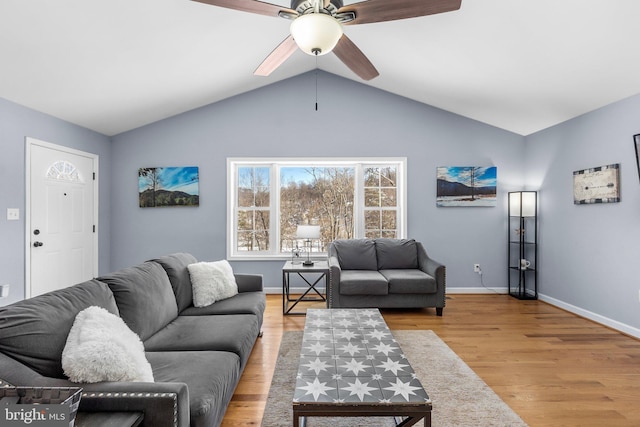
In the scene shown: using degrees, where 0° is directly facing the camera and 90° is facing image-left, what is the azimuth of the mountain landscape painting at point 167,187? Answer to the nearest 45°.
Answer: approximately 0°

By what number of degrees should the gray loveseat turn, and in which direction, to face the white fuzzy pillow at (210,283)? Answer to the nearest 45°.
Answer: approximately 45° to its right

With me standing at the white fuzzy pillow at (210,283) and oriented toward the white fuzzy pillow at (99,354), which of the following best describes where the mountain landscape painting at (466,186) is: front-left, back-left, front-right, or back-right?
back-left

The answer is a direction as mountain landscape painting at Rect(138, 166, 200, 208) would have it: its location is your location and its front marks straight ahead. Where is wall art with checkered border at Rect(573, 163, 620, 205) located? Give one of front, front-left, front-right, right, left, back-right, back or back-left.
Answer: front-left

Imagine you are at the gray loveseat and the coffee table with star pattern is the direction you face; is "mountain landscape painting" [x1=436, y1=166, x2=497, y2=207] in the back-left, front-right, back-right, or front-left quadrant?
back-left

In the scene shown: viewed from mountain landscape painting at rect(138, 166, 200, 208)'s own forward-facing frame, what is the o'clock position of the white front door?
The white front door is roughly at 2 o'clock from the mountain landscape painting.

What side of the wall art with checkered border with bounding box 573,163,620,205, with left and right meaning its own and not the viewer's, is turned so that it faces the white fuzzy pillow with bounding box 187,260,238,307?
front

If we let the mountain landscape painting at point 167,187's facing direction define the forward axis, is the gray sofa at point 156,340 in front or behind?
in front

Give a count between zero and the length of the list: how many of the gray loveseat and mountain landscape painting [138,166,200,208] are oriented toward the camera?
2

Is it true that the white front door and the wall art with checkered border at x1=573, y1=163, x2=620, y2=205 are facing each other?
yes

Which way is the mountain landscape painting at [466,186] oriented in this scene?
toward the camera

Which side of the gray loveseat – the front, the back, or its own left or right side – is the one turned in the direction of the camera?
front

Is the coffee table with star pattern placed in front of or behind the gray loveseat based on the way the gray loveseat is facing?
in front

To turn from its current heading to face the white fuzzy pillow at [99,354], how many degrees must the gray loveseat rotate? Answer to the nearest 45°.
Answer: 0° — it already faces it

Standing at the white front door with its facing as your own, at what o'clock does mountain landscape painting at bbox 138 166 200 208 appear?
The mountain landscape painting is roughly at 10 o'clock from the white front door.

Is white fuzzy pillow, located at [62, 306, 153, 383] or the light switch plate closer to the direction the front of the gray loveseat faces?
the white fuzzy pillow

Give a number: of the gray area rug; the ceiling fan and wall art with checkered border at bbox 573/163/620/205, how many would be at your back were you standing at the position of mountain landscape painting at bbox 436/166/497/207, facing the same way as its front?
0

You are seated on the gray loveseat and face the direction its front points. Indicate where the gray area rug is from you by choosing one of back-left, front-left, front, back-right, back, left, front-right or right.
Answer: front

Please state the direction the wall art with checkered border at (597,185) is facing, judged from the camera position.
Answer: facing the viewer and to the left of the viewer

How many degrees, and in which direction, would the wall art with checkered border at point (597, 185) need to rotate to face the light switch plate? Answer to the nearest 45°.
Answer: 0° — it already faces it

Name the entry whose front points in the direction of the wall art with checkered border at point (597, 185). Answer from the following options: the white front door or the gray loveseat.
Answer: the white front door

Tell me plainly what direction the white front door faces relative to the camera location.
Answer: facing the viewer and to the right of the viewer

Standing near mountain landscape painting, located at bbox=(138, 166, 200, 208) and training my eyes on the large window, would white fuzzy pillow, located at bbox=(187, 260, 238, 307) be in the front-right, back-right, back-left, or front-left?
front-right
